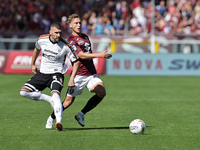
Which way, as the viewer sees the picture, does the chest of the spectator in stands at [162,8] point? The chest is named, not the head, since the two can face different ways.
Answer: toward the camera

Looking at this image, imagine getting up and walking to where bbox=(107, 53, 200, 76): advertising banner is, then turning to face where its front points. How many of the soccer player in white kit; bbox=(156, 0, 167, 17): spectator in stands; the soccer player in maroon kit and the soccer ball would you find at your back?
1

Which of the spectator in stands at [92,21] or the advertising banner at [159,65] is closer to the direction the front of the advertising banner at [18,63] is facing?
the advertising banner

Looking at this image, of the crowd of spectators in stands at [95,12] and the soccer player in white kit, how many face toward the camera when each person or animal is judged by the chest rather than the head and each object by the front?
2

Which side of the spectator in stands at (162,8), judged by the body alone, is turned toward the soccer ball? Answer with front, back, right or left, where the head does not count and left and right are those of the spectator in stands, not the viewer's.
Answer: front

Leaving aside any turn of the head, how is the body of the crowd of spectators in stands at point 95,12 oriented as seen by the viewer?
toward the camera

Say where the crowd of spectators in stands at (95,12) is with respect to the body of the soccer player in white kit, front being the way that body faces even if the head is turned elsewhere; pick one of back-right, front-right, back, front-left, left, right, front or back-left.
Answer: back

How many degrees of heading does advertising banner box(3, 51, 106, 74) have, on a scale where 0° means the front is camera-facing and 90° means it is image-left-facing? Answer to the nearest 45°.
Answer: approximately 0°

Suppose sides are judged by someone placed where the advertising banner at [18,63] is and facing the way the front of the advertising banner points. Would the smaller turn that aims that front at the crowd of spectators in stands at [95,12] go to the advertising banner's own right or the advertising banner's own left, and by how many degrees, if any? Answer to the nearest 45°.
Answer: approximately 135° to the advertising banner's own left

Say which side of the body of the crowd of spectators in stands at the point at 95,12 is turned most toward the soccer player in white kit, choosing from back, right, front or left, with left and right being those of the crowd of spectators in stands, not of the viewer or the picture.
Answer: front

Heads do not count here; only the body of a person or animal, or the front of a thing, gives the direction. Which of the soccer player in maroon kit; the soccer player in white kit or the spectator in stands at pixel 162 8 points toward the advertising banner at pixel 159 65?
the spectator in stands

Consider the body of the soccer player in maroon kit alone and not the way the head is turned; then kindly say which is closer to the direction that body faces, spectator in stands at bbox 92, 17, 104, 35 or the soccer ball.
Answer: the soccer ball
